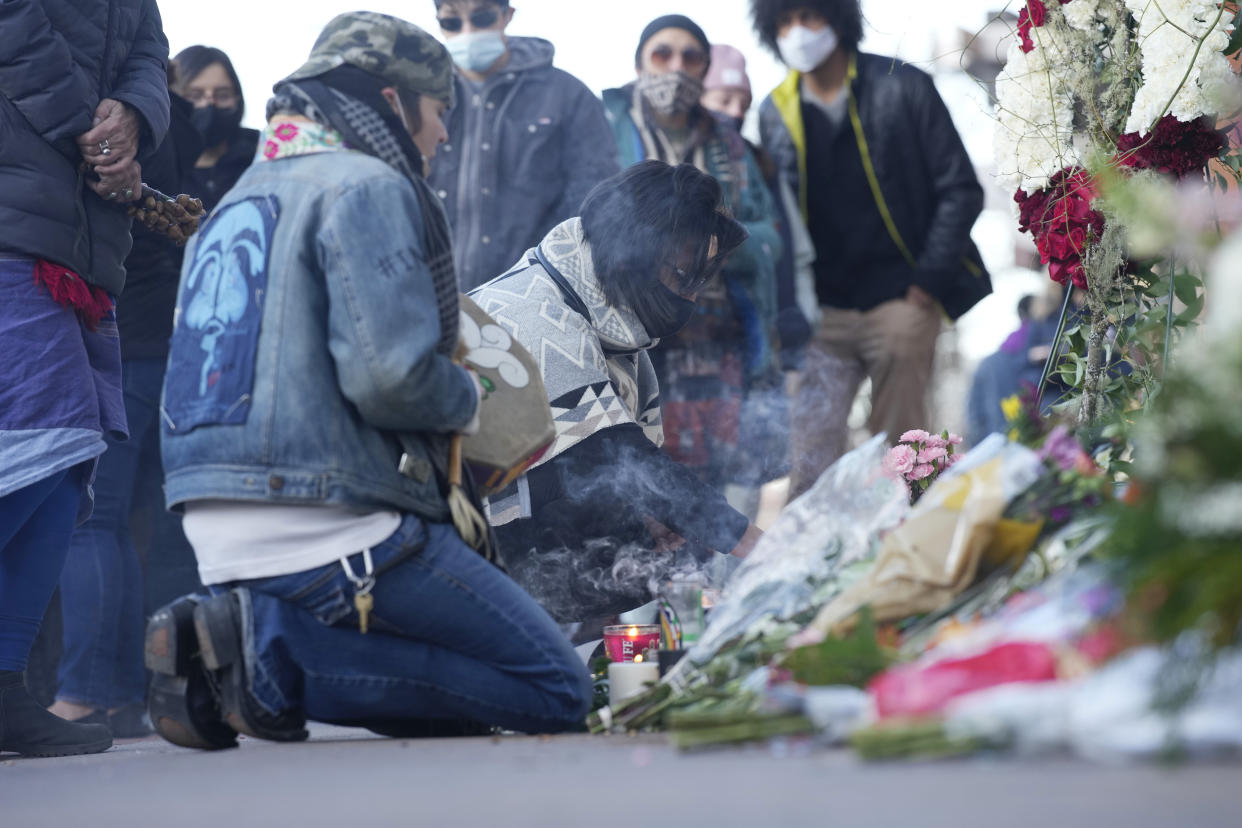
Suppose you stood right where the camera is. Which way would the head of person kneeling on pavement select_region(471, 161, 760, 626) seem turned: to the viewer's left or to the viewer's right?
to the viewer's right

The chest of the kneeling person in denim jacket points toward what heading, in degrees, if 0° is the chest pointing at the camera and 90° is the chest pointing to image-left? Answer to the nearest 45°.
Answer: approximately 225°

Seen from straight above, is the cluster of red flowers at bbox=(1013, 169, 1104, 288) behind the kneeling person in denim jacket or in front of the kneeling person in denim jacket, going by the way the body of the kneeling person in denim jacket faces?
in front

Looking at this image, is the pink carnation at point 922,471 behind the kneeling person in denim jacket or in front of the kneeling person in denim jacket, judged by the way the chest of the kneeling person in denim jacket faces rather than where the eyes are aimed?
in front

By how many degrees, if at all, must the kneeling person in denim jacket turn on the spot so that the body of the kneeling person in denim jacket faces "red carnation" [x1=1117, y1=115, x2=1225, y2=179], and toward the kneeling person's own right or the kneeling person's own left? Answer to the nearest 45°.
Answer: approximately 45° to the kneeling person's own right

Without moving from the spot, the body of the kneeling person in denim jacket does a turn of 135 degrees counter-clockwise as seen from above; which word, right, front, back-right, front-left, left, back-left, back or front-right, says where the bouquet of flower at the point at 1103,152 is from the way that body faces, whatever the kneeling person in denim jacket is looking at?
back

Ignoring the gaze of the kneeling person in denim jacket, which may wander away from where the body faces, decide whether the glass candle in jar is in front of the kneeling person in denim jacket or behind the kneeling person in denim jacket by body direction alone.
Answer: in front

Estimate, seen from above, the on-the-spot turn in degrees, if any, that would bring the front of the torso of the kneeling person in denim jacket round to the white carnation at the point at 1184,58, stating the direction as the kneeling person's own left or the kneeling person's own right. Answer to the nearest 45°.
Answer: approximately 45° to the kneeling person's own right

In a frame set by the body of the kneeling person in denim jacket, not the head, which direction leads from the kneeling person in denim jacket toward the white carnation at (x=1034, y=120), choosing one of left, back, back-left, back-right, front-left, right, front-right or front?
front-right
